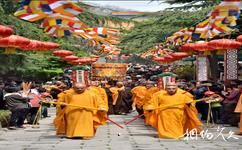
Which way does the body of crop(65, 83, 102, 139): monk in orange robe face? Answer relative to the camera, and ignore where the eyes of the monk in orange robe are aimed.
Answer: toward the camera

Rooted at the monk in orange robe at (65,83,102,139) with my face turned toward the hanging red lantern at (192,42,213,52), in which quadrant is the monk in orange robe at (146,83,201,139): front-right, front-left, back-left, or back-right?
front-right

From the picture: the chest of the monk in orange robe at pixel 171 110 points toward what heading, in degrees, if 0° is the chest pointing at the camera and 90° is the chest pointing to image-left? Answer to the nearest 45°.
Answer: approximately 0°

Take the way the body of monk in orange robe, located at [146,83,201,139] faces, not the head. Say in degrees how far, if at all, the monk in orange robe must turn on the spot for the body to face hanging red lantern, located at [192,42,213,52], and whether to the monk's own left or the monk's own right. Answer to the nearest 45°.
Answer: approximately 180°

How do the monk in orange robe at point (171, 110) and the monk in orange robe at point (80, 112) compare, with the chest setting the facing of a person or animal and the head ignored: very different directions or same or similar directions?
same or similar directions

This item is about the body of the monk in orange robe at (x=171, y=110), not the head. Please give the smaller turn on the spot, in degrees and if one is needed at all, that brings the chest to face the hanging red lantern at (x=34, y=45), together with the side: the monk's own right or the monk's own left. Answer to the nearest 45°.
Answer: approximately 135° to the monk's own right

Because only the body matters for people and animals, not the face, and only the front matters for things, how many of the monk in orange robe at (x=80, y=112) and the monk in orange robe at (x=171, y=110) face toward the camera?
2

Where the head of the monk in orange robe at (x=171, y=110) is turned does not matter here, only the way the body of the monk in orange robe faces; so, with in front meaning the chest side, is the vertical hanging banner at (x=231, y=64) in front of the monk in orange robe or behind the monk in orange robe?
behind

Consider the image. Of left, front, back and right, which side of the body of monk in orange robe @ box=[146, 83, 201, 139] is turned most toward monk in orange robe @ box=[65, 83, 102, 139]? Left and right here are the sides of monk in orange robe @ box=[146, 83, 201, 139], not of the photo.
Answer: right

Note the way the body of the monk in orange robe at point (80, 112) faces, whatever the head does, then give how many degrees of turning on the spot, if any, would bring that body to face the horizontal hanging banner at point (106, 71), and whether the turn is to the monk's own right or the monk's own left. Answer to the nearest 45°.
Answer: approximately 180°
